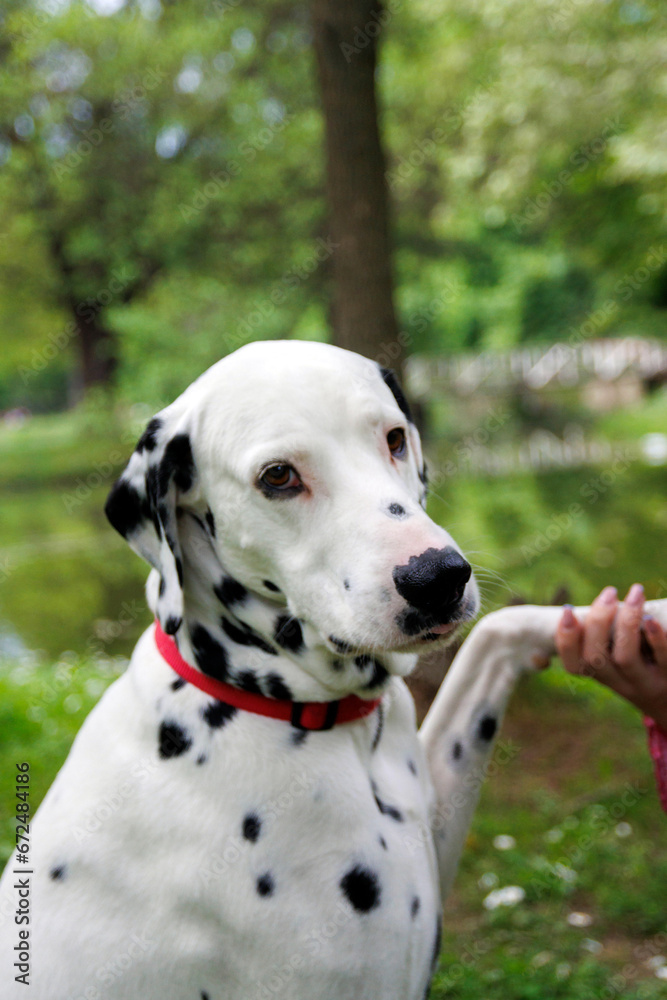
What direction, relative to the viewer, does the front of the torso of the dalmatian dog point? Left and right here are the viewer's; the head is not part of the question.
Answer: facing the viewer and to the right of the viewer

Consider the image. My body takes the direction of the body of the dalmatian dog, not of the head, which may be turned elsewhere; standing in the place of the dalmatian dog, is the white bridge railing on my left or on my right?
on my left

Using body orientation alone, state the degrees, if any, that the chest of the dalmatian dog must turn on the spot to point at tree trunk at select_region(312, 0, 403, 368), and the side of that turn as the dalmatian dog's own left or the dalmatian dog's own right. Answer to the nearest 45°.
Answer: approximately 135° to the dalmatian dog's own left
